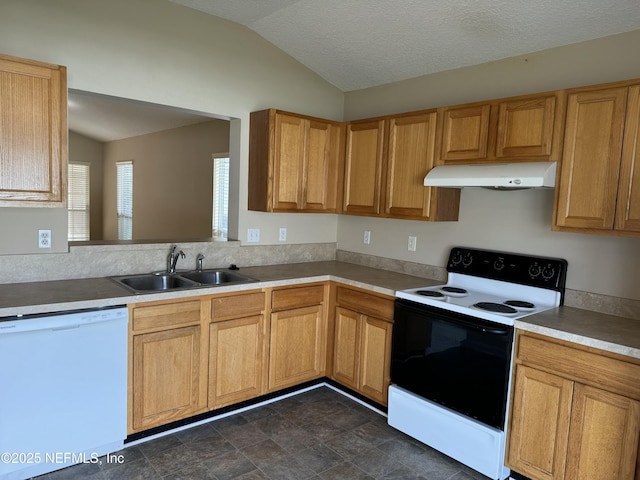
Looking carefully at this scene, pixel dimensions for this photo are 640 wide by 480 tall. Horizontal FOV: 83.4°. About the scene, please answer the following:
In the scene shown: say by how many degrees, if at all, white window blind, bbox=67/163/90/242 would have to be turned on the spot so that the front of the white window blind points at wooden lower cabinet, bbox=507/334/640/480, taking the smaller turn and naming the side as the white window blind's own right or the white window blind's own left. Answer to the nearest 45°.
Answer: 0° — it already faces it

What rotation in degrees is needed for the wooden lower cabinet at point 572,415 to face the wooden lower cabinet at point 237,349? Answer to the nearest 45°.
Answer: approximately 45° to its right

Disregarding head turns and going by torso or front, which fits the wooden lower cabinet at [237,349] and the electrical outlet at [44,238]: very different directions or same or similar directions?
same or similar directions

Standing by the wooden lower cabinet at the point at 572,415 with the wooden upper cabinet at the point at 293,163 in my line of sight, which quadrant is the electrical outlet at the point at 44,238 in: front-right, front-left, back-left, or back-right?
front-left

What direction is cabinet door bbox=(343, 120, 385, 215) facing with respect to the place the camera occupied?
facing the viewer and to the left of the viewer

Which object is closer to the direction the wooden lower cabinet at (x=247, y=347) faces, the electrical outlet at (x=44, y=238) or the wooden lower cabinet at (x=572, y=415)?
the wooden lower cabinet

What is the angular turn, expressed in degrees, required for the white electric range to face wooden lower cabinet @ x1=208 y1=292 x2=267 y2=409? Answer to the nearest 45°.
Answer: approximately 45° to its right

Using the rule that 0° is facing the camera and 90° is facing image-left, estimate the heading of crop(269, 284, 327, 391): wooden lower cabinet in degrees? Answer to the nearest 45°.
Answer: approximately 315°

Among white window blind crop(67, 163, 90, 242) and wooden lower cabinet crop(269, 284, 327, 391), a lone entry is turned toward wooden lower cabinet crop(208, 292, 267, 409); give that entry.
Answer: the white window blind

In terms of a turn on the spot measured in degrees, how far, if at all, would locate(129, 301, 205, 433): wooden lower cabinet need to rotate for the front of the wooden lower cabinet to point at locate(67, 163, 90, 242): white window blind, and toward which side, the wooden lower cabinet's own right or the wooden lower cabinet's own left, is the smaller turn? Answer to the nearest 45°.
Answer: approximately 135° to the wooden lower cabinet's own left

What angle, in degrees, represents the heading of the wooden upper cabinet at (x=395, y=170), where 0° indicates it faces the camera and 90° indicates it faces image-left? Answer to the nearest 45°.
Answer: approximately 45°

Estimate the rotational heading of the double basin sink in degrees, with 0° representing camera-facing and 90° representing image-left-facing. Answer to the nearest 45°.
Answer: approximately 315°

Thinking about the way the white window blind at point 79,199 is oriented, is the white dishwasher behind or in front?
in front

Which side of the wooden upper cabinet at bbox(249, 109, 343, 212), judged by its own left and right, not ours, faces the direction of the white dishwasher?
right

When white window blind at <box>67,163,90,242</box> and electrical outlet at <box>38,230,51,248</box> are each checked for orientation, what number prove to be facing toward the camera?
2
